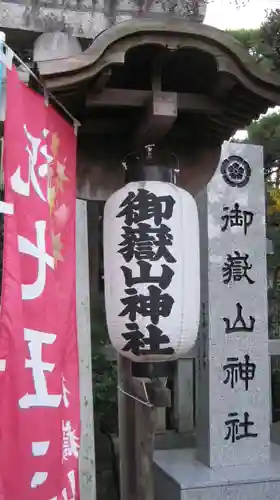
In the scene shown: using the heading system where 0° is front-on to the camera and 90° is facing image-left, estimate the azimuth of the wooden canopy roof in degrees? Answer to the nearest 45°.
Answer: approximately 0°

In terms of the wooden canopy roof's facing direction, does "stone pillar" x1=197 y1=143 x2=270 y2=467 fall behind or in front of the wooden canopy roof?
behind
